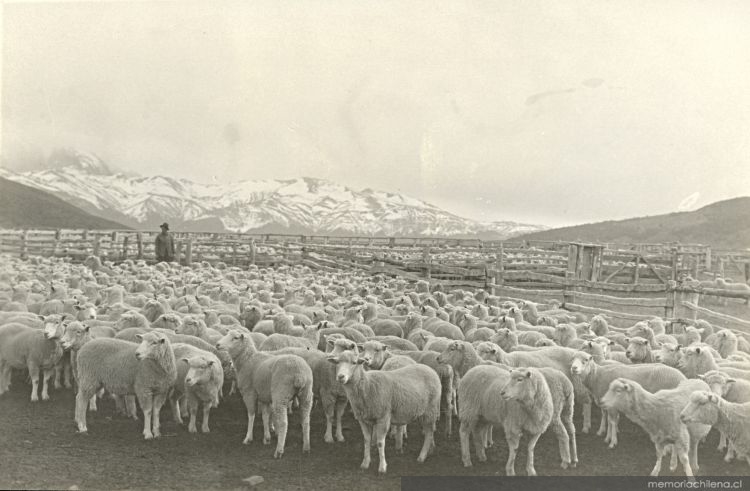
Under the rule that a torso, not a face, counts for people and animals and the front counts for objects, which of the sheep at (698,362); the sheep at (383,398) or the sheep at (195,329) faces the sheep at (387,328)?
the sheep at (698,362)

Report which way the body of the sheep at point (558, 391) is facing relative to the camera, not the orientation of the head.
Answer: to the viewer's left

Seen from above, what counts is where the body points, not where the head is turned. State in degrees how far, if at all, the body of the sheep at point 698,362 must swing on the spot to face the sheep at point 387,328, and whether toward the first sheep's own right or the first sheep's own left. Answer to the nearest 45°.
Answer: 0° — it already faces it

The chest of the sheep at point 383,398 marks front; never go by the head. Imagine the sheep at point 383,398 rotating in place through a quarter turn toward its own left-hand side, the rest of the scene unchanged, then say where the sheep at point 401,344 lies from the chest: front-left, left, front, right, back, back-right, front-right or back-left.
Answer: back-left

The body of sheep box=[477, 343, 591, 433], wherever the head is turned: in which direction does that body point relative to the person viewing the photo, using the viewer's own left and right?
facing to the left of the viewer

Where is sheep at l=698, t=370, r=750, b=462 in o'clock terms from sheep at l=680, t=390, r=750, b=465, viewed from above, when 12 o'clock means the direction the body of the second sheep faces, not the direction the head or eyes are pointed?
The sheep at l=698, t=370, r=750, b=462 is roughly at 3 o'clock from the sheep at l=680, t=390, r=750, b=465.
